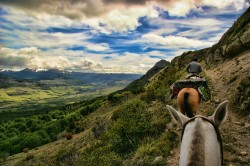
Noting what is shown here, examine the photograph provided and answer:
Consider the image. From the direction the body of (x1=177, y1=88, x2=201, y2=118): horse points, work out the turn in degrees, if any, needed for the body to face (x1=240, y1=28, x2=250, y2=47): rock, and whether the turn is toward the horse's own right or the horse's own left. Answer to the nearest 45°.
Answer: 0° — it already faces it

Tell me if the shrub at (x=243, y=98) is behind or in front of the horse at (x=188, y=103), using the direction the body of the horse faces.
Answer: in front

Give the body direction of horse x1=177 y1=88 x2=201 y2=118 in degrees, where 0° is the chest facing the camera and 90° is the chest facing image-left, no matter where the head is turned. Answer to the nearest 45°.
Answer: approximately 180°
